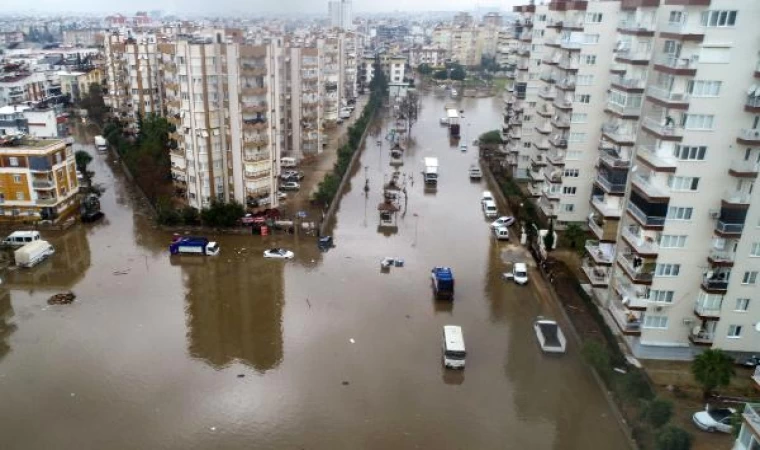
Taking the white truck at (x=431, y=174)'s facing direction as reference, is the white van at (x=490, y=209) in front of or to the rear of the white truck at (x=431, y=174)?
in front

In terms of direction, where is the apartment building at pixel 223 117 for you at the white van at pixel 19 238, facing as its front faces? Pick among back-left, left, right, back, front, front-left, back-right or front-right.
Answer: back

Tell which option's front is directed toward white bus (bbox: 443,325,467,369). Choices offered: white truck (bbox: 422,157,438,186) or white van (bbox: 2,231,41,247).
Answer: the white truck

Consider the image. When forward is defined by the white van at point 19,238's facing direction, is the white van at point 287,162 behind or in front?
behind

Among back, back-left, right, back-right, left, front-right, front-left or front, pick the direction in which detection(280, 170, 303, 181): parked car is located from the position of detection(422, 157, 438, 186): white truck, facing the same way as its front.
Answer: right

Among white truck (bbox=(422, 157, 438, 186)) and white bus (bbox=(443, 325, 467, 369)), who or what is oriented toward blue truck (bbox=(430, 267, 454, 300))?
the white truck

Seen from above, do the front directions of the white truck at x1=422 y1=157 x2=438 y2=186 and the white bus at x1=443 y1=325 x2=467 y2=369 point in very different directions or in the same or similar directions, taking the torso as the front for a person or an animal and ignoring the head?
same or similar directions

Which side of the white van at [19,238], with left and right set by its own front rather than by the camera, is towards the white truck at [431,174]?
back

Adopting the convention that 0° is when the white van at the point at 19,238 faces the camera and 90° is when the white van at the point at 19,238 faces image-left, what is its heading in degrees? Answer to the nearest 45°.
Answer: approximately 90°

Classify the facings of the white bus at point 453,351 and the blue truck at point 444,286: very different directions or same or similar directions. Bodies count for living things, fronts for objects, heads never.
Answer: same or similar directions
